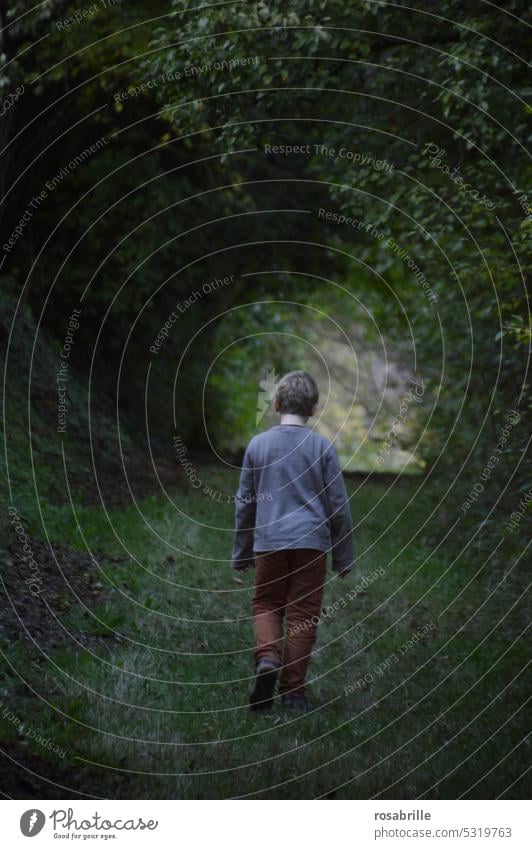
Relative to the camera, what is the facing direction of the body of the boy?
away from the camera

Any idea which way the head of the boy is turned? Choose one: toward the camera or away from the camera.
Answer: away from the camera
